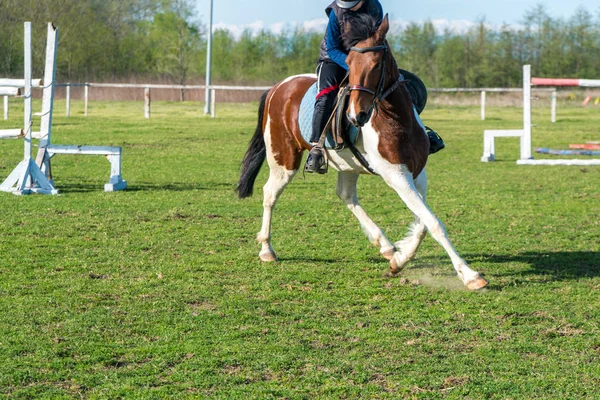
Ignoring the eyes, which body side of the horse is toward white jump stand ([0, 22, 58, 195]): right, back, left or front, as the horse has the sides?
back

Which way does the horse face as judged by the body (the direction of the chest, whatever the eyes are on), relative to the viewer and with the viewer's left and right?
facing the viewer and to the right of the viewer

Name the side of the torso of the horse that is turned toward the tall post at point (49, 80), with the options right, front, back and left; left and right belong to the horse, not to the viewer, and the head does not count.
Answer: back
